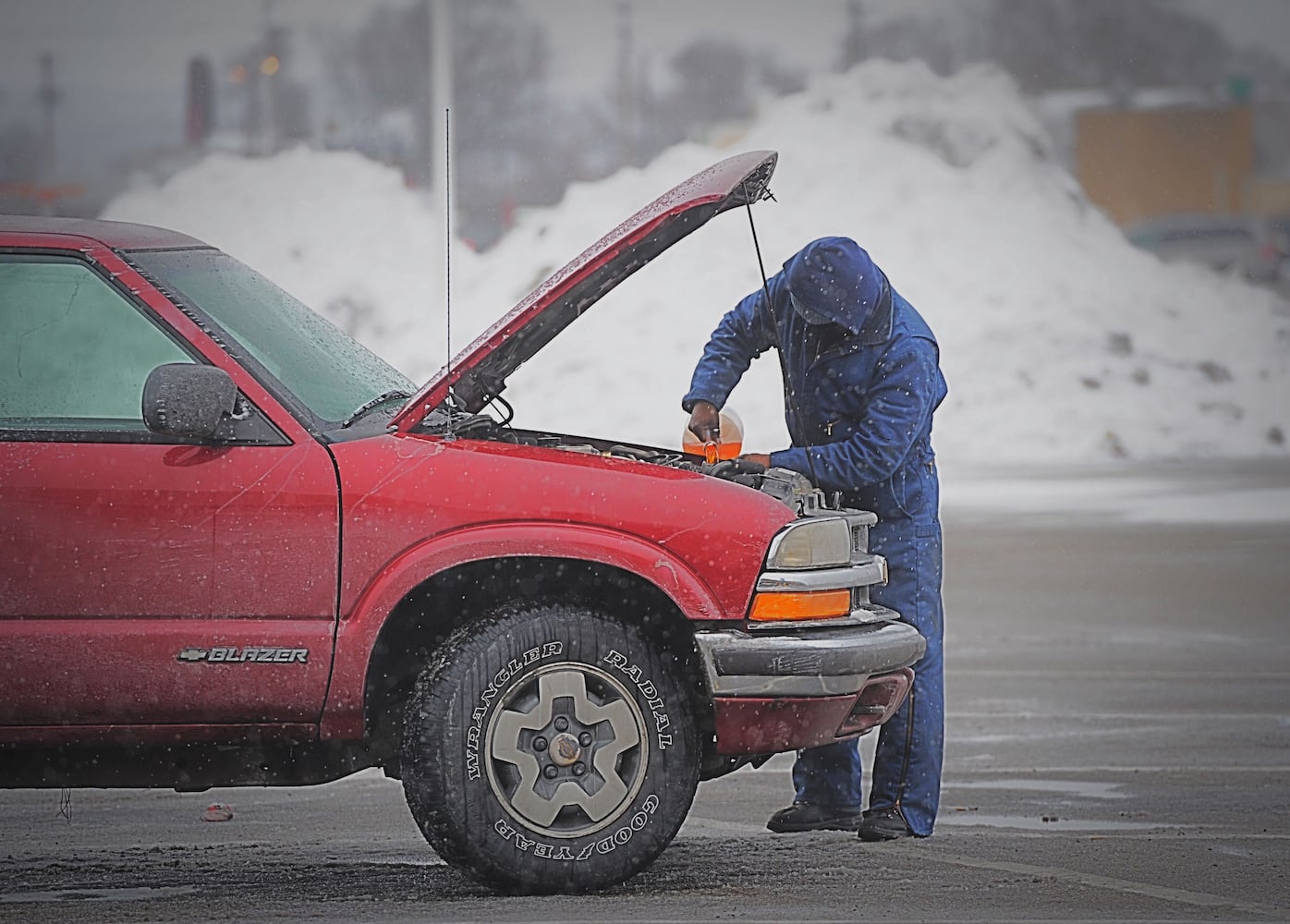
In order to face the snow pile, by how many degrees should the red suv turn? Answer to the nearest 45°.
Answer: approximately 90° to its left

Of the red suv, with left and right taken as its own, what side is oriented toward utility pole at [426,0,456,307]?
left

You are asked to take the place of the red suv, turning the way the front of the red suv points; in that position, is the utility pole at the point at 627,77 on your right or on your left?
on your left

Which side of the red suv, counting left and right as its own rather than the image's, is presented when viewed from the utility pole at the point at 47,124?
left

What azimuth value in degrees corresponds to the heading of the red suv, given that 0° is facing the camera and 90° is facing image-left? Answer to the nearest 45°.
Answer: approximately 270°
